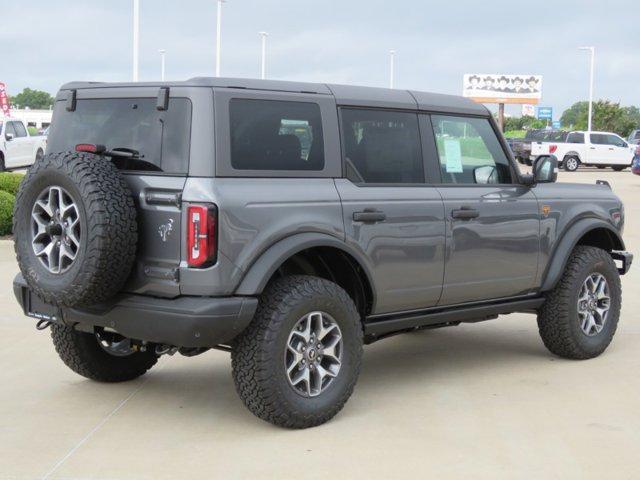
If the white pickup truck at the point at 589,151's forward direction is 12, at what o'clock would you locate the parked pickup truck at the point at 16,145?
The parked pickup truck is roughly at 6 o'clock from the white pickup truck.

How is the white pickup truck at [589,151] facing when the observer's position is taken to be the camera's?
facing away from the viewer and to the right of the viewer

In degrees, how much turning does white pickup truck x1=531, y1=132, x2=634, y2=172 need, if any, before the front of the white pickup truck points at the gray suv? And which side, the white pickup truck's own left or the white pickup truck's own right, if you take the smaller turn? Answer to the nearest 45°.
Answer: approximately 135° to the white pickup truck's own right

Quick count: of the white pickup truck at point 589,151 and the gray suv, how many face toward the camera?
0

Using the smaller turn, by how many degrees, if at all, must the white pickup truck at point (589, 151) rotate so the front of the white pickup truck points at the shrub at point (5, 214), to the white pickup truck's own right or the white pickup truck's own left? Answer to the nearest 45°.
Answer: approximately 135° to the white pickup truck's own right

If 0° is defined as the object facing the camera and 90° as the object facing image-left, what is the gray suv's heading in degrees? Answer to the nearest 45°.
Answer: approximately 225°

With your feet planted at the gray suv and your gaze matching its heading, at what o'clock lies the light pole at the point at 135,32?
The light pole is roughly at 10 o'clock from the gray suv.

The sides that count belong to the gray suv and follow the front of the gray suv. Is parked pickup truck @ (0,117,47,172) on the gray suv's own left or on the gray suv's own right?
on the gray suv's own left

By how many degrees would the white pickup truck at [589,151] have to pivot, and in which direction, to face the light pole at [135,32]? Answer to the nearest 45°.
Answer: approximately 135° to its left
